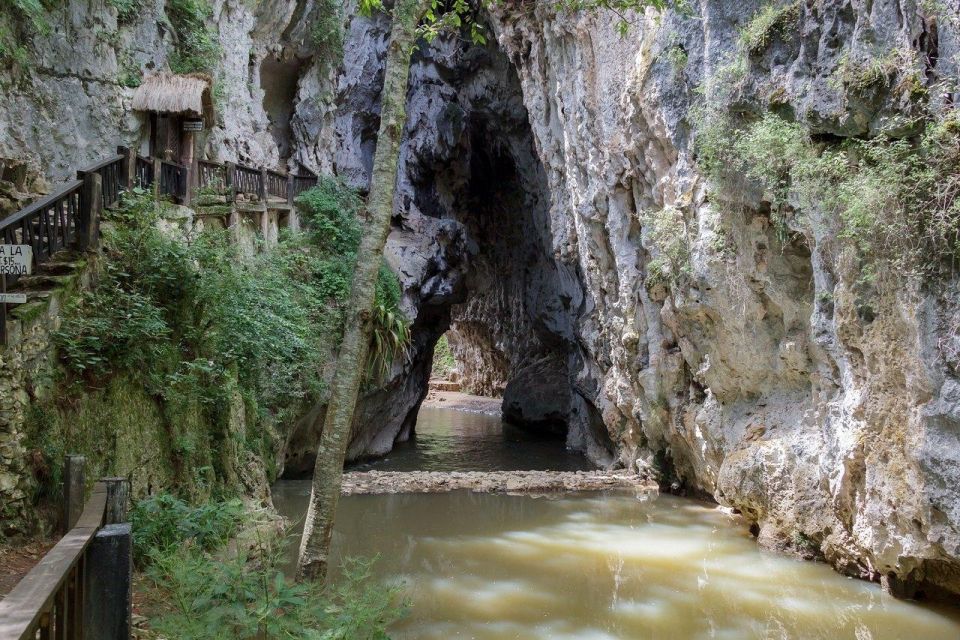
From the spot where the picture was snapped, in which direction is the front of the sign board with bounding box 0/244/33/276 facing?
facing the viewer

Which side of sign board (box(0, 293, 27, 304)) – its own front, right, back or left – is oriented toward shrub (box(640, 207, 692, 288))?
left

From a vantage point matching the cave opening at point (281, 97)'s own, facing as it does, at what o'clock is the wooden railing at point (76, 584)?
The wooden railing is roughly at 12 o'clock from the cave opening.

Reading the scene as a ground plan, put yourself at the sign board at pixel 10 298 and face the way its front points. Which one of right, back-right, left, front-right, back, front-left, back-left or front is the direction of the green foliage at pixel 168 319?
back-left

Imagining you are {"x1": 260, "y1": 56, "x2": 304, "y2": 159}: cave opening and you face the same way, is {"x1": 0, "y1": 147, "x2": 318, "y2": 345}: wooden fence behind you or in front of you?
in front

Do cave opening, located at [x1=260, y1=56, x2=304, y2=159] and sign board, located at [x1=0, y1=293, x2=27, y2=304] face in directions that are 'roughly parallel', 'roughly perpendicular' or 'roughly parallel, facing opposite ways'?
roughly parallel

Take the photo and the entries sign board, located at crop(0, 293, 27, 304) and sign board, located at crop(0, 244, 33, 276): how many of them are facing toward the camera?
2

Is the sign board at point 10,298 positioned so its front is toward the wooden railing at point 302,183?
no

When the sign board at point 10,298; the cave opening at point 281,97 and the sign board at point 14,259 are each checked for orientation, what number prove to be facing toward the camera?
3

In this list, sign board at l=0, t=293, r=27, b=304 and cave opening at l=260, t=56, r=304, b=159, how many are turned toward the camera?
2

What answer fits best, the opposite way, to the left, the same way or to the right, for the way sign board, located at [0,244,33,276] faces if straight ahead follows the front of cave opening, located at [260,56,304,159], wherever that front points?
the same way

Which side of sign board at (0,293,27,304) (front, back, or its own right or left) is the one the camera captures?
front

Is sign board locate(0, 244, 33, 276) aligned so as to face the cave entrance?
no

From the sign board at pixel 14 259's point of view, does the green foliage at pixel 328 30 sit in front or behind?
behind

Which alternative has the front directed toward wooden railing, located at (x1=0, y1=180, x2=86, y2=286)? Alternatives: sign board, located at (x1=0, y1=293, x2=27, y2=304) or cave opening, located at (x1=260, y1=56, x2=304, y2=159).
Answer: the cave opening

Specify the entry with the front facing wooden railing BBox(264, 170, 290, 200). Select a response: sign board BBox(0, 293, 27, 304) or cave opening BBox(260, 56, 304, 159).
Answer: the cave opening

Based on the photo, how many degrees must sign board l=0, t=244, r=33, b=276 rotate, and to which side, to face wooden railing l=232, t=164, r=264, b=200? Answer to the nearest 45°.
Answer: approximately 135° to its left

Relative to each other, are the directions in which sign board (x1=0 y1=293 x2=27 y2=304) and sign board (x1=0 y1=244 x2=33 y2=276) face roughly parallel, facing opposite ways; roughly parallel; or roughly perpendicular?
roughly parallel
